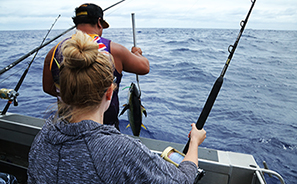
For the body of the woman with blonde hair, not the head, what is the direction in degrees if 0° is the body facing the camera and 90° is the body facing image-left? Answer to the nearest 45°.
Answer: approximately 225°

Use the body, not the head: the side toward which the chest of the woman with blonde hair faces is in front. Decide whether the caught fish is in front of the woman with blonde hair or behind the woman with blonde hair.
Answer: in front

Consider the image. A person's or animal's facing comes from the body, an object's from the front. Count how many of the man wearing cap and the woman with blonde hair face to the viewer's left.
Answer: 0

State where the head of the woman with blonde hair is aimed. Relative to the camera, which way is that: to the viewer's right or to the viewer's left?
to the viewer's right

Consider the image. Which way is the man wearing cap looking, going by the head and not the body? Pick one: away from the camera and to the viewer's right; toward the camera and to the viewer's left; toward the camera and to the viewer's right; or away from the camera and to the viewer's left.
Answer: away from the camera and to the viewer's right
